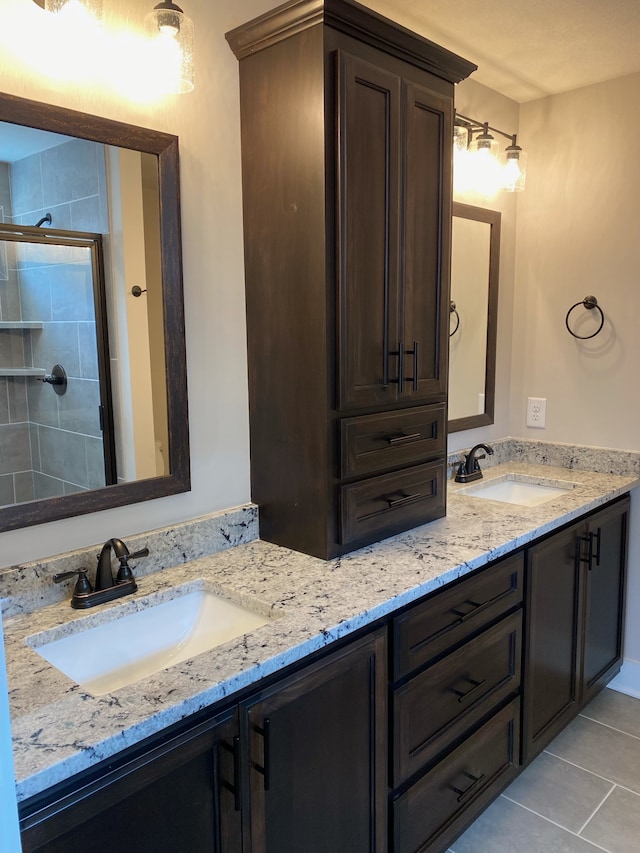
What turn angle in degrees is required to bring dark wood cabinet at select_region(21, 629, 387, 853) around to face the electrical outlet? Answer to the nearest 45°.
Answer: approximately 90° to its left

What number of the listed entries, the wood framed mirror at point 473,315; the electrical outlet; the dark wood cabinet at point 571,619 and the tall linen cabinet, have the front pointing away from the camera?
0

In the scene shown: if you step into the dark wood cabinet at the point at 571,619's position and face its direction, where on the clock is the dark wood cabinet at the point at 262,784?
the dark wood cabinet at the point at 262,784 is roughly at 2 o'clock from the dark wood cabinet at the point at 571,619.

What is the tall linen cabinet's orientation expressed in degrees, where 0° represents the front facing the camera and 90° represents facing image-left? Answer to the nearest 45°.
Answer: approximately 315°

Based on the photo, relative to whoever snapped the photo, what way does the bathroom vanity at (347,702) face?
facing the viewer and to the right of the viewer

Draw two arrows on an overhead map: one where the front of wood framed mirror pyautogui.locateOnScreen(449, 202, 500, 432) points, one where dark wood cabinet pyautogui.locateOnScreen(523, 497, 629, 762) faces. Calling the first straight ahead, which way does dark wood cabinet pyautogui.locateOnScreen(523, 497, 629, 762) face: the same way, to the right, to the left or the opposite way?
the same way

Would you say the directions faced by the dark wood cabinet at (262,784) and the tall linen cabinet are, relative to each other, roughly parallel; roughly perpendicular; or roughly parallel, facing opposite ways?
roughly parallel

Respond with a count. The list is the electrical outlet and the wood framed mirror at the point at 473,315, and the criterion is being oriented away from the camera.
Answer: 0

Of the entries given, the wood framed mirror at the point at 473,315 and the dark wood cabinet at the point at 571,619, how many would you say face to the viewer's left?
0

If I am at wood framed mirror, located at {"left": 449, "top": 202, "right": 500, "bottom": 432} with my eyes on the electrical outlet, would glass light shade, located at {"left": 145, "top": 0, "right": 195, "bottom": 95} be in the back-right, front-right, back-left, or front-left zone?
back-right

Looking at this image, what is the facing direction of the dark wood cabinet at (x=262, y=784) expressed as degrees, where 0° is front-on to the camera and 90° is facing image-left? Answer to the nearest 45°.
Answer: approximately 315°

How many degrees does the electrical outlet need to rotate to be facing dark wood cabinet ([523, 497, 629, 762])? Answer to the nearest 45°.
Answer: approximately 45° to its left
